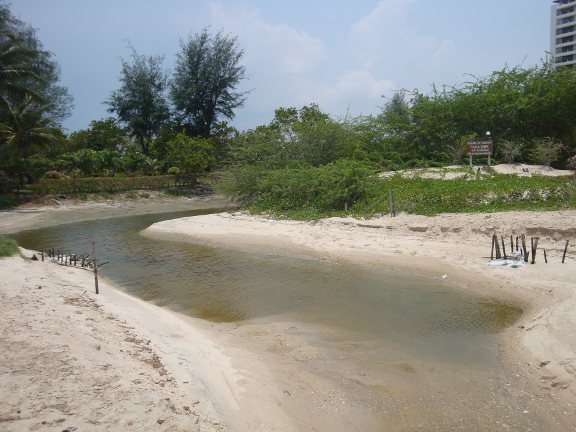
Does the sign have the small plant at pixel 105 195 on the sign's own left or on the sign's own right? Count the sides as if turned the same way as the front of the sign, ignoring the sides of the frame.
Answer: on the sign's own right

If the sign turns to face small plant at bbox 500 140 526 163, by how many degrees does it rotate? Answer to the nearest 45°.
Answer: approximately 135° to its left

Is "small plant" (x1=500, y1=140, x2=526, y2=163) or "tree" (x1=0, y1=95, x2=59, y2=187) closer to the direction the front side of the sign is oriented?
the tree

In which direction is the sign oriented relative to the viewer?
toward the camera

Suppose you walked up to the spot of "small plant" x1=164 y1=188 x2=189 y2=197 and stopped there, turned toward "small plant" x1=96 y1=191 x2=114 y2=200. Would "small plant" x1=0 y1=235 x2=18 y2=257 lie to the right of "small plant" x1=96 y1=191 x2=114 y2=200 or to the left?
left

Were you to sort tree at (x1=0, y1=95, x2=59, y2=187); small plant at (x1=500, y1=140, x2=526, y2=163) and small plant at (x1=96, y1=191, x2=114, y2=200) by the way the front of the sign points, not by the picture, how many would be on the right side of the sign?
2

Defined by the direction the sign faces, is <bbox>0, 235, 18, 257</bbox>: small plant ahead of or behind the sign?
ahead

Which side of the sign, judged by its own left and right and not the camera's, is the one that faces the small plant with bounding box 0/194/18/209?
right

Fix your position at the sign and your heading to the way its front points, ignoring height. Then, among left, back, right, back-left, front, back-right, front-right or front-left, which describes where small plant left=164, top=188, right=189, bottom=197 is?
right

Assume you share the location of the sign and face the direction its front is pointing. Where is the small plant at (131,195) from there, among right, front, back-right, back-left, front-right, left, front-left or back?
right

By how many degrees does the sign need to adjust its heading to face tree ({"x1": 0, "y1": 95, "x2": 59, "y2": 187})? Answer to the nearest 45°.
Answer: approximately 90° to its right
